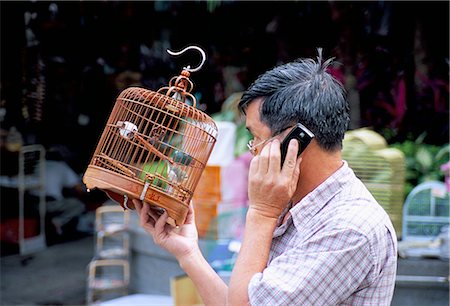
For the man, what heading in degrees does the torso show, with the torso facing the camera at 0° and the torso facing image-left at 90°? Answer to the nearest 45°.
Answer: approximately 90°

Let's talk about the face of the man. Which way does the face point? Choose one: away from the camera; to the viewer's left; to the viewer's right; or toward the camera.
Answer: to the viewer's left
